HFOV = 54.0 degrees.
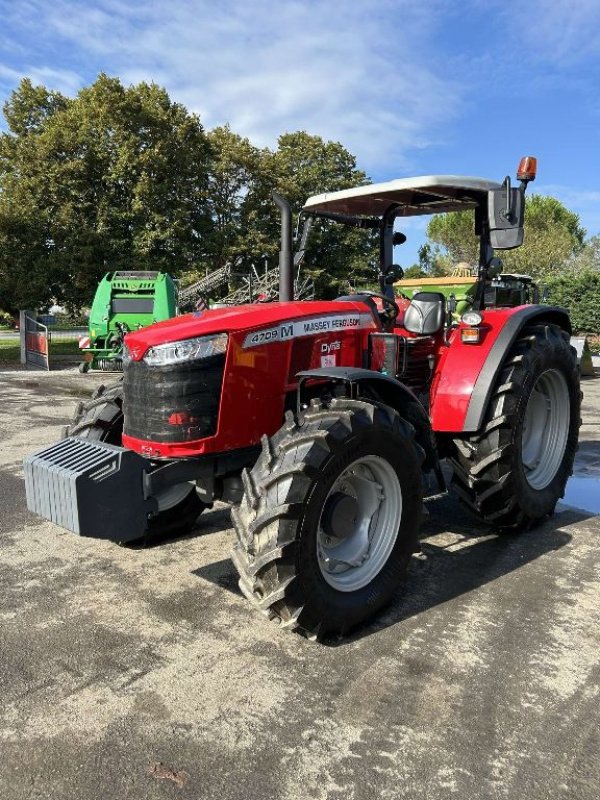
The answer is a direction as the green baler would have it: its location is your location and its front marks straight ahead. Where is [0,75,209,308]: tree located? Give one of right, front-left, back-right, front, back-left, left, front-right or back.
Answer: back

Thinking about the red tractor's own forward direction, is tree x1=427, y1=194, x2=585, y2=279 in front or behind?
behind

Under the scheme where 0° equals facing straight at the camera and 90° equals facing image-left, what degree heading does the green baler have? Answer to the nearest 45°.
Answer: approximately 0°

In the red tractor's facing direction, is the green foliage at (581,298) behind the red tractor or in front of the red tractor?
behind

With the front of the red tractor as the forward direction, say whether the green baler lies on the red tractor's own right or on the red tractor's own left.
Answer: on the red tractor's own right

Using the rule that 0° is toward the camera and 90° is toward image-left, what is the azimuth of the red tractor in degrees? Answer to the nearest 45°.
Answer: approximately 45°

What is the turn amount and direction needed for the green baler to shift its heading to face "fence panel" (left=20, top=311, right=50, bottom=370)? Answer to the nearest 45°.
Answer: approximately 135° to its right
